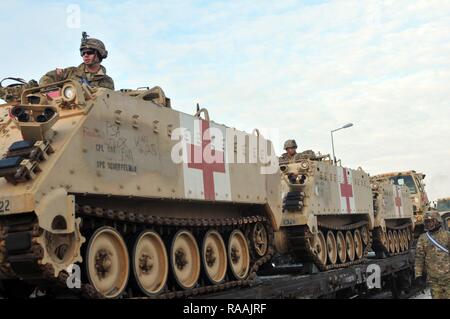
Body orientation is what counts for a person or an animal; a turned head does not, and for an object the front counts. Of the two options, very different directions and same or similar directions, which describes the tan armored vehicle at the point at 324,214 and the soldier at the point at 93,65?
same or similar directions

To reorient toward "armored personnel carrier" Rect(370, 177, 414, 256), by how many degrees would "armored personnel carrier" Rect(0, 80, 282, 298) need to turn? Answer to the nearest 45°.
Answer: approximately 180°

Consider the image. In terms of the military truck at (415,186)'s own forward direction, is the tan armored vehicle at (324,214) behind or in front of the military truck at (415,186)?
in front

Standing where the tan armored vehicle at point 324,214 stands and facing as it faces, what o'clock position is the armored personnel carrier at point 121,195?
The armored personnel carrier is roughly at 11 o'clock from the tan armored vehicle.

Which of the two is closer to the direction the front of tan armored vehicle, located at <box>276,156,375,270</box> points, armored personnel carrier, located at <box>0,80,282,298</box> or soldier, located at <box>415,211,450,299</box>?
the armored personnel carrier

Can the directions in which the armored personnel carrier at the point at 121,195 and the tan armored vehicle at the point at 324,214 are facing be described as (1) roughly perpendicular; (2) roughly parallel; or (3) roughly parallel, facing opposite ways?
roughly parallel

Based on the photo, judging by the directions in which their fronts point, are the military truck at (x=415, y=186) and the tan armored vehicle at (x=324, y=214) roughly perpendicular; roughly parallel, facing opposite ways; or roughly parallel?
roughly parallel

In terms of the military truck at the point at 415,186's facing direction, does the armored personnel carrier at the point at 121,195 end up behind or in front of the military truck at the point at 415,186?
in front

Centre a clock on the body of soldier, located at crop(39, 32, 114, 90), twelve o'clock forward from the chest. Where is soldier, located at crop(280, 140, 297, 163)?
soldier, located at crop(280, 140, 297, 163) is roughly at 6 o'clock from soldier, located at crop(39, 32, 114, 90).

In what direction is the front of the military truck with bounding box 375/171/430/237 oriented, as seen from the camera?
facing the viewer and to the left of the viewer

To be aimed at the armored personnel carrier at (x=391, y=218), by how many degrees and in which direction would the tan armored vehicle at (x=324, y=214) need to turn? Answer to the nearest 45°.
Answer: approximately 135° to its right

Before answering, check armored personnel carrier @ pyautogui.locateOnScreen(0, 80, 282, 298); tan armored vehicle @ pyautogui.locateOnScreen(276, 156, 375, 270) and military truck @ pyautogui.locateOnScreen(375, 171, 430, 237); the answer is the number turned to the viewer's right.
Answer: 0
